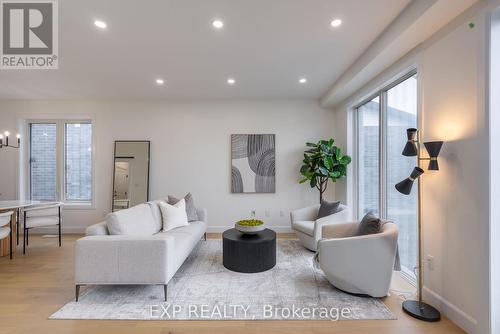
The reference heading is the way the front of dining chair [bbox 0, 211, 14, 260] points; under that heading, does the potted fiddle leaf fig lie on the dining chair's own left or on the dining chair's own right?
on the dining chair's own right

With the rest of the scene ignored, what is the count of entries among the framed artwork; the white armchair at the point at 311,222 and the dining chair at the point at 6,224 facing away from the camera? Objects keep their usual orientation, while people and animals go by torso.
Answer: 1

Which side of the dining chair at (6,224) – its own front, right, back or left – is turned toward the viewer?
back

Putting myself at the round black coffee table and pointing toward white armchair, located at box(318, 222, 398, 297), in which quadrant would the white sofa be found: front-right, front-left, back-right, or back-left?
back-right

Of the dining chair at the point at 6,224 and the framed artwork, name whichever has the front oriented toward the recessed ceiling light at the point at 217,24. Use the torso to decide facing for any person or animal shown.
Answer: the framed artwork

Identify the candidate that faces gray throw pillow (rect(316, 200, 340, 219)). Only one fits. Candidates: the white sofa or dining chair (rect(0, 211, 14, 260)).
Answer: the white sofa

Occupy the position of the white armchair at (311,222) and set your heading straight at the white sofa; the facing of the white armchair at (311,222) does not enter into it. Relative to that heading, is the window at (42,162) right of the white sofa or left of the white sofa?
right

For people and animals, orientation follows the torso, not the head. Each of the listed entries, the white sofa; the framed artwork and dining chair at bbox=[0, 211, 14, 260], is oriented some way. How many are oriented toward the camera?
1

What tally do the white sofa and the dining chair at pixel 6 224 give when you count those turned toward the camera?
0

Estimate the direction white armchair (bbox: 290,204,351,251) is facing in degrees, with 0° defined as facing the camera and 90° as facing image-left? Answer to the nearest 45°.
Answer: approximately 45°

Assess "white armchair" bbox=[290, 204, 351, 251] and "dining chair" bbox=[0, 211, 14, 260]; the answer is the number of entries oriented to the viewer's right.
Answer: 0

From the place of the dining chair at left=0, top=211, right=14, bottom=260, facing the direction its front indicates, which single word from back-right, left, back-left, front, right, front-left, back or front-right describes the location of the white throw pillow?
back-right

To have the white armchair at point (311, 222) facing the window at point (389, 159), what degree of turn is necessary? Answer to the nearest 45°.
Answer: approximately 135° to its left

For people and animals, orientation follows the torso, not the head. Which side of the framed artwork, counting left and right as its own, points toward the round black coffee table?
front

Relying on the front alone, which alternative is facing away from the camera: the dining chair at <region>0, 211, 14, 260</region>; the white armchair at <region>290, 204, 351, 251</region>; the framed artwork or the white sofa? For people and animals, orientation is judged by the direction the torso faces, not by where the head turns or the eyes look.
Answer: the dining chair
